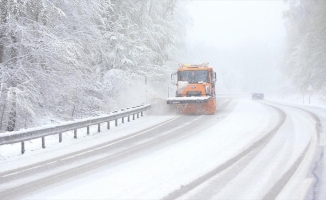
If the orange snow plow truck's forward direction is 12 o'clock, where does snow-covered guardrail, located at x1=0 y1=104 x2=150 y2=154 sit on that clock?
The snow-covered guardrail is roughly at 1 o'clock from the orange snow plow truck.

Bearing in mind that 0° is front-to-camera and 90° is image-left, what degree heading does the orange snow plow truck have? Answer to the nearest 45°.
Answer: approximately 0°
